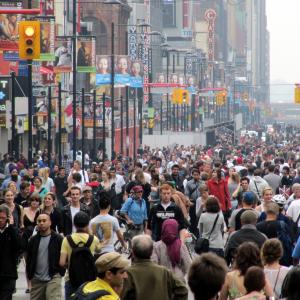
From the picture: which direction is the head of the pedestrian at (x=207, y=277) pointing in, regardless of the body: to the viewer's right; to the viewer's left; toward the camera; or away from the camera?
away from the camera

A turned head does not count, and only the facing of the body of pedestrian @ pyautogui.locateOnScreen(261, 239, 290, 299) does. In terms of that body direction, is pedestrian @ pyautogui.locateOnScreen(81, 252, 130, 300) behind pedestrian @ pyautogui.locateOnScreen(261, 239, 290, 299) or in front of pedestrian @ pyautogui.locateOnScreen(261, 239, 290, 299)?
behind

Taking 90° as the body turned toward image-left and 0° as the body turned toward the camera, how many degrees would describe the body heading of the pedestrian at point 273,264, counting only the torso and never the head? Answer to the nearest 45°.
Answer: approximately 180°

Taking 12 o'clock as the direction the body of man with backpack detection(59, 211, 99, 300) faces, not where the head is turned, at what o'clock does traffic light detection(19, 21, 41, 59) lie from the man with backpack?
The traffic light is roughly at 12 o'clock from the man with backpack.

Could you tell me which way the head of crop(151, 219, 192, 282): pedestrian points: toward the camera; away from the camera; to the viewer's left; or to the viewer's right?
away from the camera

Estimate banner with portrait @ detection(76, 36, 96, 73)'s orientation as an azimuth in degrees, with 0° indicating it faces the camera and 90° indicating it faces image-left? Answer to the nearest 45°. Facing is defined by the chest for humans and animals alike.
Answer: approximately 0°

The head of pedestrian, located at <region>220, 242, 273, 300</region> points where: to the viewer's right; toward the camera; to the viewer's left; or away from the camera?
away from the camera

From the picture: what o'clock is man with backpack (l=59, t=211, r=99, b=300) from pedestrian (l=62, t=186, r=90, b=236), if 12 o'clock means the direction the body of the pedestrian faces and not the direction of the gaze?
The man with backpack is roughly at 12 o'clock from the pedestrian.
